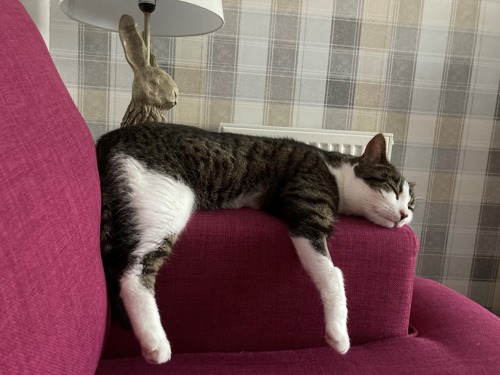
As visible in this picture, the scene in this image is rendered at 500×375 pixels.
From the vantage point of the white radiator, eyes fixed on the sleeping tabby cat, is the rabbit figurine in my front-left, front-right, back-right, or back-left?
front-right

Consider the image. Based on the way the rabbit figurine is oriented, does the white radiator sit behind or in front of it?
in front

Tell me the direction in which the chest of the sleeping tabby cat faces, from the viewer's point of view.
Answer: to the viewer's right

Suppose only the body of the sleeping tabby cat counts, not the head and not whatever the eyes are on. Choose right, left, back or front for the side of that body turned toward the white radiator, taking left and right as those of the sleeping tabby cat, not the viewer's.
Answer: left

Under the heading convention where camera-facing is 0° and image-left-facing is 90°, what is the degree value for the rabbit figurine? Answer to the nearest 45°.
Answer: approximately 270°

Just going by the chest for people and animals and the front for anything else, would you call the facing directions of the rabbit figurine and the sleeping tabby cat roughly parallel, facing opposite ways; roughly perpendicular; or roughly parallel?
roughly parallel

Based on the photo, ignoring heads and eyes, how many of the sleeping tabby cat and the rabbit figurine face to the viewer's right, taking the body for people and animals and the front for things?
2
